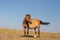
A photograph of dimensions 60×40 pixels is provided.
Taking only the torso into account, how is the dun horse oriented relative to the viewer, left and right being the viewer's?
facing to the left of the viewer
